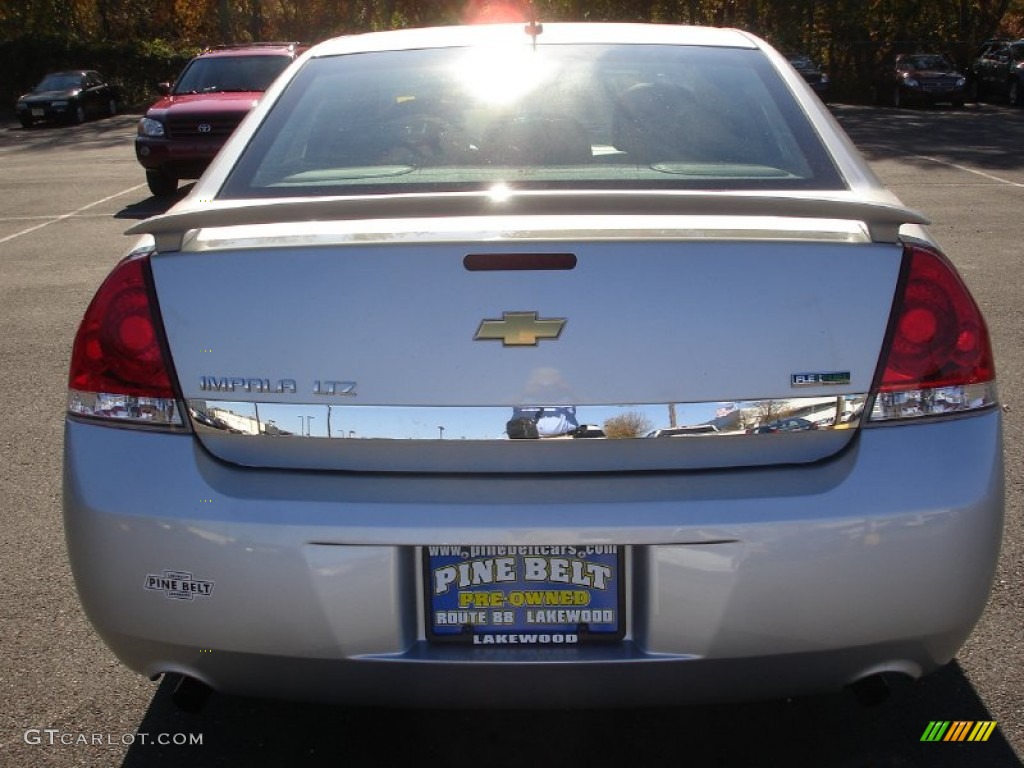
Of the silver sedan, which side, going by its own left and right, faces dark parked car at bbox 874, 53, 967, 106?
front

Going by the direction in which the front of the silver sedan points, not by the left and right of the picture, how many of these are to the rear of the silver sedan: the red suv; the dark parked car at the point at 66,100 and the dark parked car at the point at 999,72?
0

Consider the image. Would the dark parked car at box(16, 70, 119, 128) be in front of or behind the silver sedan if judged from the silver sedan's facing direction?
in front

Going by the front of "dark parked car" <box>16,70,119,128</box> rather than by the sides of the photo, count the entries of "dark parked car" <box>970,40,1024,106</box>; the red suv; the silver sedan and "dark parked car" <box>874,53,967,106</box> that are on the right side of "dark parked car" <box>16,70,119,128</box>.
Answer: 0

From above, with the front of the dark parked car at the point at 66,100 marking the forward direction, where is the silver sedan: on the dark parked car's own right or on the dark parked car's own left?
on the dark parked car's own left

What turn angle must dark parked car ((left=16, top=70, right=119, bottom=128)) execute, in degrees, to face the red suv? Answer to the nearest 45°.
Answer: approximately 45° to its left

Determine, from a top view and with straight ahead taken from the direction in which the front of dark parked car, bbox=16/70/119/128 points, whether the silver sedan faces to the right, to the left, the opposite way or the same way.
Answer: the opposite way

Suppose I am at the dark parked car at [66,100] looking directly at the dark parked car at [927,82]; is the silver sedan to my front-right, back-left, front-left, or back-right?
front-right

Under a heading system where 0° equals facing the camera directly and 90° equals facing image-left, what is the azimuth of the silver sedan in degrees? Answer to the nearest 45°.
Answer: approximately 180°

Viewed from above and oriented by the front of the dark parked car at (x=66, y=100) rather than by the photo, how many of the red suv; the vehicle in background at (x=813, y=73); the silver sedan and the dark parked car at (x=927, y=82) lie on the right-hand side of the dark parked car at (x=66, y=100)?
0

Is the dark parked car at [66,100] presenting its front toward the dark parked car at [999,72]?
no

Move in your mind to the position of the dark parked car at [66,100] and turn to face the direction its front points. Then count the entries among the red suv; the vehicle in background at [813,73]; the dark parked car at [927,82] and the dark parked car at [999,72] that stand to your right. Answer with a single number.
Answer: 0

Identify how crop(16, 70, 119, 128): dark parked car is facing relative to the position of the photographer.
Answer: facing the viewer and to the left of the viewer

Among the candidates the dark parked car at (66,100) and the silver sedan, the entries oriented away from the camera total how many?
1

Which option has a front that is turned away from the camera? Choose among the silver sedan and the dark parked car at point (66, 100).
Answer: the silver sedan

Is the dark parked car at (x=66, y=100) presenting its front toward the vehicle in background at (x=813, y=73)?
no

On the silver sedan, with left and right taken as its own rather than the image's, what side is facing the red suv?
front
